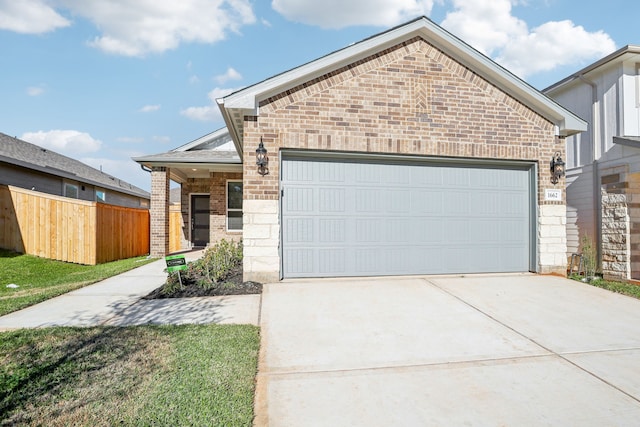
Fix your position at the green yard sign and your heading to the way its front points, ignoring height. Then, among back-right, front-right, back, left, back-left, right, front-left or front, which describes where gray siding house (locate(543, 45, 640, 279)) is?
left

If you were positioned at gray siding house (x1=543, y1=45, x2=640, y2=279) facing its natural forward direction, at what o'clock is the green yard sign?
The green yard sign is roughly at 3 o'clock from the gray siding house.

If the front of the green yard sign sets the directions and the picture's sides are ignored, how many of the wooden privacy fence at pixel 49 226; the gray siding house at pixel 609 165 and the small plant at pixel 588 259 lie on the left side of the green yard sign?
2

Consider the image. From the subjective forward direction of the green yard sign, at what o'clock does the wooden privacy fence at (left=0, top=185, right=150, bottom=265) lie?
The wooden privacy fence is roughly at 5 o'clock from the green yard sign.

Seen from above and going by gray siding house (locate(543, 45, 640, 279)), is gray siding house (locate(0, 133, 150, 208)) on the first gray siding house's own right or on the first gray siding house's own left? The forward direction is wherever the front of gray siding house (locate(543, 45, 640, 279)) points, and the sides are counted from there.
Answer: on the first gray siding house's own right

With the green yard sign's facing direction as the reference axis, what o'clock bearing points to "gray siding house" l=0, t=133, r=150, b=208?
The gray siding house is roughly at 5 o'clock from the green yard sign.

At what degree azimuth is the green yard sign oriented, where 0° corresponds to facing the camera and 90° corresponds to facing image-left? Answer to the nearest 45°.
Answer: approximately 0°

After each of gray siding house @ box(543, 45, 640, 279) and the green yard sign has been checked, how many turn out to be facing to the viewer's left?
0

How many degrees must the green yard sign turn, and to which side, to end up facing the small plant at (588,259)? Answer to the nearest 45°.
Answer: approximately 90° to its left

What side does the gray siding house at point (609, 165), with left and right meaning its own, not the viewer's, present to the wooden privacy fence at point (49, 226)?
right

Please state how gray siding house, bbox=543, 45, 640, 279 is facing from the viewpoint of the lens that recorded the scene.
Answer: facing the viewer and to the right of the viewer
